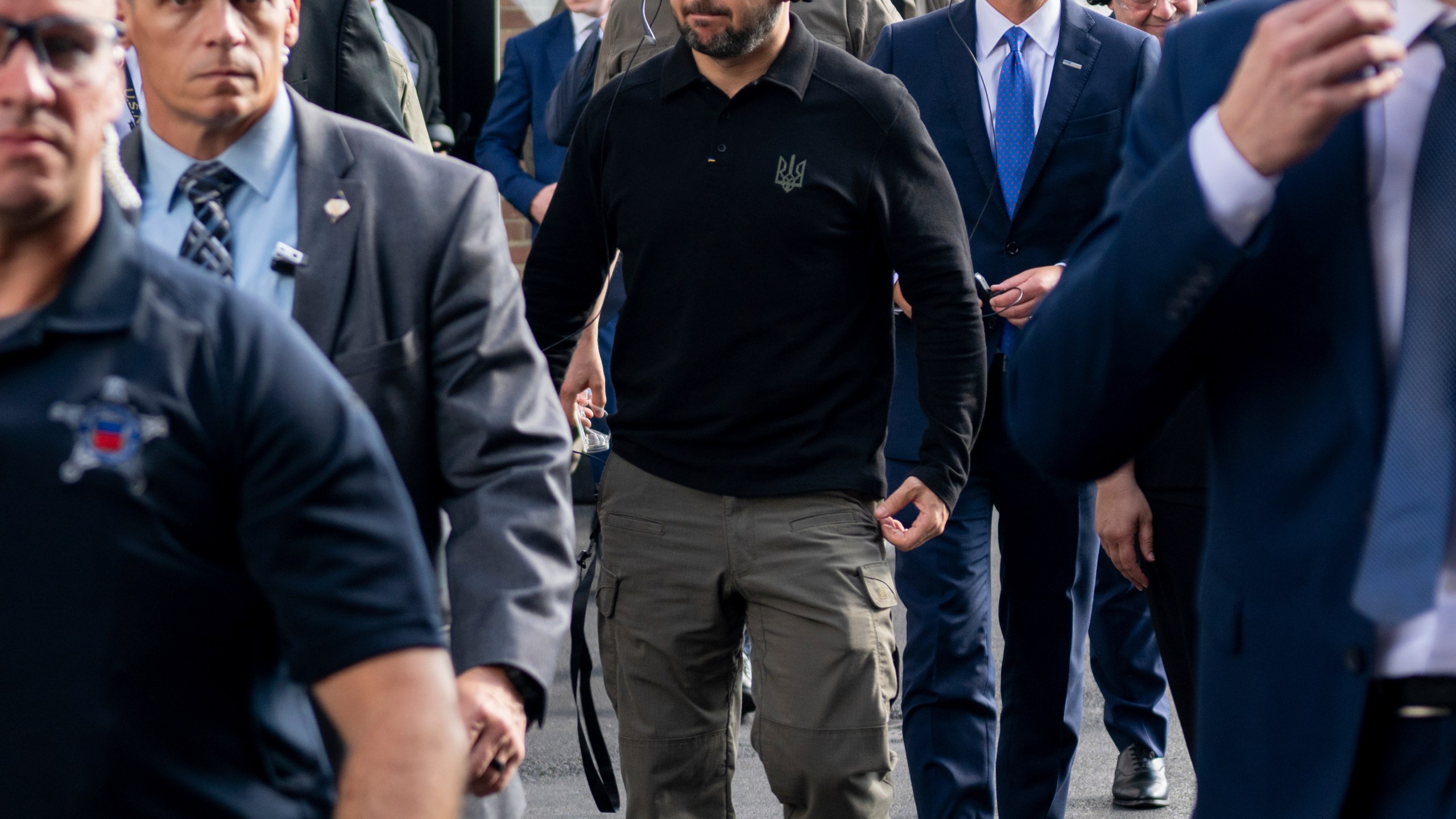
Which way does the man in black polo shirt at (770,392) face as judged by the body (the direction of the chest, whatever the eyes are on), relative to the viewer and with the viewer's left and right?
facing the viewer

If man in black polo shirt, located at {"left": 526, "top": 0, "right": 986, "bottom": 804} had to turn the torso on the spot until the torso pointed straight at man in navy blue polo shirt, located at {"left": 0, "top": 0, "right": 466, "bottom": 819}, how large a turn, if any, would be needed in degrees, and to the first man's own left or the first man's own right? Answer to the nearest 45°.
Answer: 0° — they already face them
